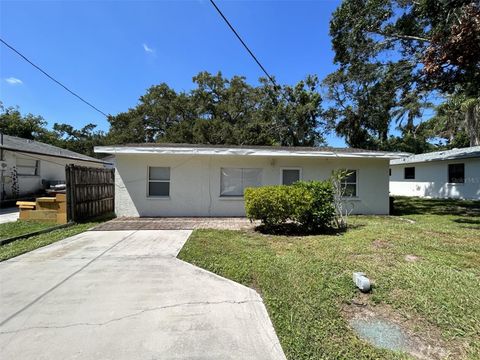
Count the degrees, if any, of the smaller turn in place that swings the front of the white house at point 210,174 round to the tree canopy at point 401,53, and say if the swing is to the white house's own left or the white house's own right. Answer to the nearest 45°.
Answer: approximately 90° to the white house's own left

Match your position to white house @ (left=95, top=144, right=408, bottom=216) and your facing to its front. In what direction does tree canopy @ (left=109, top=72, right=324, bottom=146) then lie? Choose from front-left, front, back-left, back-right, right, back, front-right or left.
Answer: back

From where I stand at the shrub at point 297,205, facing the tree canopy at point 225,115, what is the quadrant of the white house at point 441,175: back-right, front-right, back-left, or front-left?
front-right

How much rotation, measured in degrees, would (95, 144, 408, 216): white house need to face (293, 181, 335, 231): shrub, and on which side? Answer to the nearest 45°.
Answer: approximately 45° to its left

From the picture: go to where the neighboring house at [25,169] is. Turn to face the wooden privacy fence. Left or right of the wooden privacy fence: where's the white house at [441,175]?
left

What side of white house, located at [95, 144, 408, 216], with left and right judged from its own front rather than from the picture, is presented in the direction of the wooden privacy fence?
right

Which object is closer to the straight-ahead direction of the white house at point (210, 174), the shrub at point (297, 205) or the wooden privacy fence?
the shrub

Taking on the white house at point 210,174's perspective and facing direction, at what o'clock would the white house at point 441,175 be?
the white house at point 441,175 is roughly at 8 o'clock from the white house at point 210,174.

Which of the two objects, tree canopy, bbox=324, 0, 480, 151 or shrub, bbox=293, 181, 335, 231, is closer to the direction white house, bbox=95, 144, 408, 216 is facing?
the shrub

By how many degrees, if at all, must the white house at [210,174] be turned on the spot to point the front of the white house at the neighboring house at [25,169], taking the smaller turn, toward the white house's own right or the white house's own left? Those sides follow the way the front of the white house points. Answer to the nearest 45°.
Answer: approximately 90° to the white house's own right

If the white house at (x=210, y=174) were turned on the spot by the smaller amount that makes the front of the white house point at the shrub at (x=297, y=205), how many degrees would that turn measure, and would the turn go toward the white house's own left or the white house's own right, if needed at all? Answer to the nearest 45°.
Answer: approximately 45° to the white house's own left

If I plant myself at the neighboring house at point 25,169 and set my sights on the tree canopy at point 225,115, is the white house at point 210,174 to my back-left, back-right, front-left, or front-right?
front-right

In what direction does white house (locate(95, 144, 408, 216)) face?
toward the camera

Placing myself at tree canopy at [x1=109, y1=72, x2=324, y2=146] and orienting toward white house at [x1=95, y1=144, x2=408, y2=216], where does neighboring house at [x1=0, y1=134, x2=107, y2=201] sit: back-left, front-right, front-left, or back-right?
front-right

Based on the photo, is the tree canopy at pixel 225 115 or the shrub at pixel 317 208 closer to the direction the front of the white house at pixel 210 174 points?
the shrub
